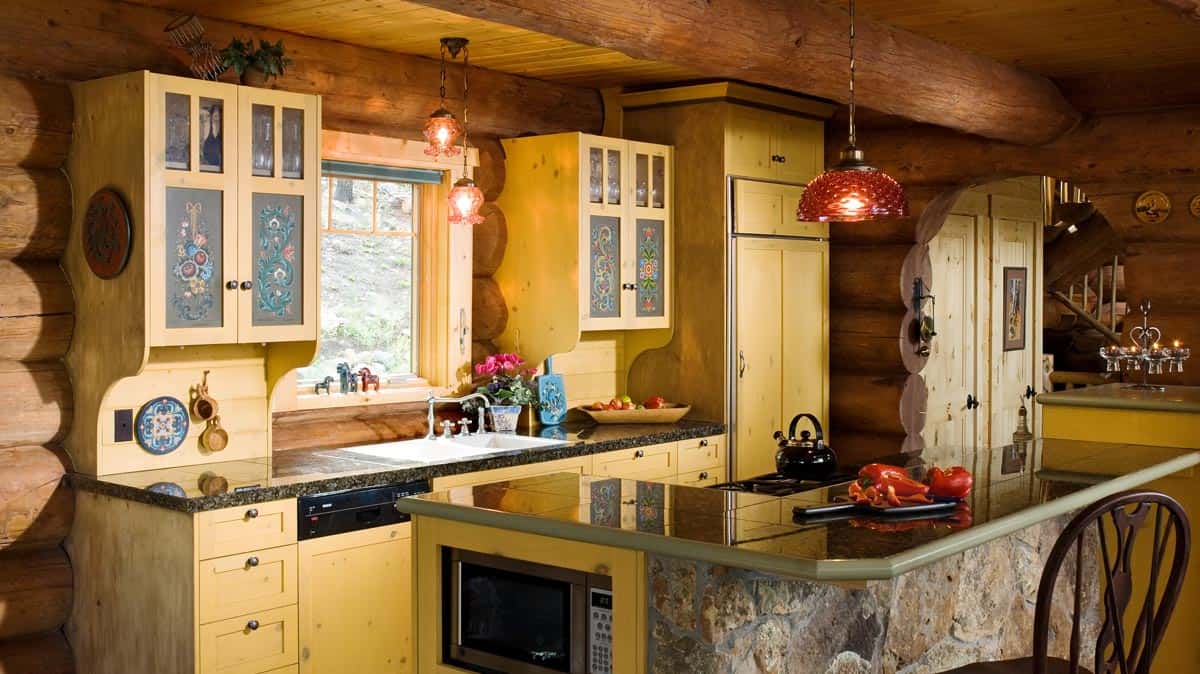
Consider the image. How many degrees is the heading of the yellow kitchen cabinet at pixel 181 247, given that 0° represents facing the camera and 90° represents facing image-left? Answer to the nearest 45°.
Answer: approximately 315°

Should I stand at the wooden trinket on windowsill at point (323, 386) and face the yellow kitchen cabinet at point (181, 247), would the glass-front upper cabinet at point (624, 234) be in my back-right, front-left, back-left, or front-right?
back-left

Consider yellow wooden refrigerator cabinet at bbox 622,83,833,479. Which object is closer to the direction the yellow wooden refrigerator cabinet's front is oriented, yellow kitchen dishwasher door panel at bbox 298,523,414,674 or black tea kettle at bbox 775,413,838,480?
the black tea kettle
